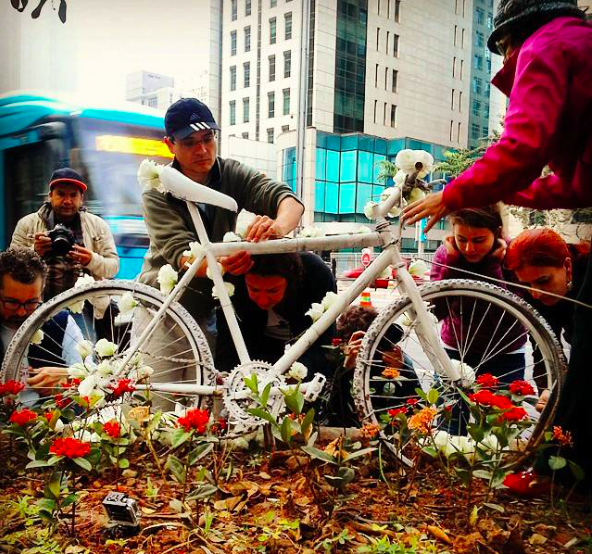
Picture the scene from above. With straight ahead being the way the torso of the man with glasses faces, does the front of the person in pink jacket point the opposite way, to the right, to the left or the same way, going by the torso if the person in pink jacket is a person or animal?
to the right

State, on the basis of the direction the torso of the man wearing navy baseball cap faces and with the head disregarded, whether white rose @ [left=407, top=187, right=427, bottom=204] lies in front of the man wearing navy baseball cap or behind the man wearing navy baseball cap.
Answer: in front

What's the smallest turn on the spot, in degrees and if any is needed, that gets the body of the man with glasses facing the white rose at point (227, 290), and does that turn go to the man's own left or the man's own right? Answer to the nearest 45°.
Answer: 0° — they already face it

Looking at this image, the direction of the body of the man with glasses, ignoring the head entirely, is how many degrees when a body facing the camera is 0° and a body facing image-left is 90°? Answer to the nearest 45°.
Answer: approximately 315°

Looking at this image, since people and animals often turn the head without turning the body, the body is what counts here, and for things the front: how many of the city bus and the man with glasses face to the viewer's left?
0

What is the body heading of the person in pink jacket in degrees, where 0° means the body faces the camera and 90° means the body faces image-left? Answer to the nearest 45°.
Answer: approximately 90°
